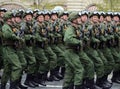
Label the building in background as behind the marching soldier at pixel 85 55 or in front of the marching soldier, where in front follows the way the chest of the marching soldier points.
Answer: behind

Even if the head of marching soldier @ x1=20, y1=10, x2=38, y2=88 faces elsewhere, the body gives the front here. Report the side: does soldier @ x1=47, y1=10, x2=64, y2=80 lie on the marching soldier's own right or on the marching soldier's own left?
on the marching soldier's own left

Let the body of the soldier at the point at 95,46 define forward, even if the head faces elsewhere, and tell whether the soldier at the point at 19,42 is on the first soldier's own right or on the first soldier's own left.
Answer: on the first soldier's own right

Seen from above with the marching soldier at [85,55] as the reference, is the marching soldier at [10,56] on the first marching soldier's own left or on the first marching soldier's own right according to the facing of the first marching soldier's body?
on the first marching soldier's own right

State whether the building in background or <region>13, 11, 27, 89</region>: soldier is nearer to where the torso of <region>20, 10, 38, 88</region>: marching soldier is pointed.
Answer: the soldier

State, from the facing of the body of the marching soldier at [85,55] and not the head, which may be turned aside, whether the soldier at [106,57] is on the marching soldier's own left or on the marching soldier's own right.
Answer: on the marching soldier's own left
